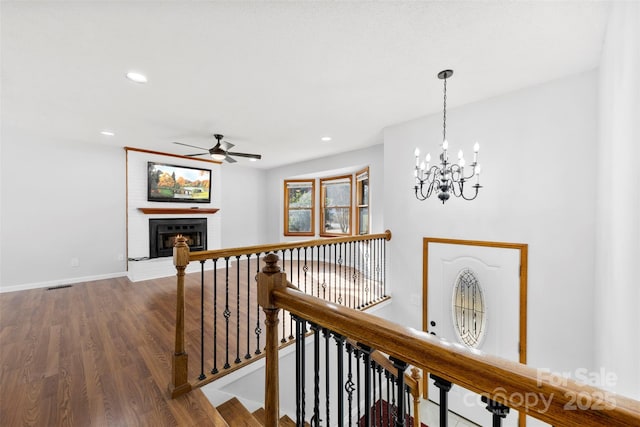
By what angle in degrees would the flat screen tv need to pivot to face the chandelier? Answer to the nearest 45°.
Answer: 0° — it already faces it

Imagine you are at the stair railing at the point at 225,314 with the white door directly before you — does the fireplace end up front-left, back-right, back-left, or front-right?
back-left

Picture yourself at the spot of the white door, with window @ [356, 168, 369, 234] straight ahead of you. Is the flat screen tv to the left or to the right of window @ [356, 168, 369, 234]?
left

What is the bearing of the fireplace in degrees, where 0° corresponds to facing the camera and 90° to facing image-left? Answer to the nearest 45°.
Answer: approximately 315°

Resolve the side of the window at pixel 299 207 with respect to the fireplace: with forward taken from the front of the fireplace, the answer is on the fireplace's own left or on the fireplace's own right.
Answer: on the fireplace's own left

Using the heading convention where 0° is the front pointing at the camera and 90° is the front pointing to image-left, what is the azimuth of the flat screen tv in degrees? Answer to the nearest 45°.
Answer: approximately 315°

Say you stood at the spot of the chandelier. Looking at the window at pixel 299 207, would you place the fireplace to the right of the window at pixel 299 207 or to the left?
left

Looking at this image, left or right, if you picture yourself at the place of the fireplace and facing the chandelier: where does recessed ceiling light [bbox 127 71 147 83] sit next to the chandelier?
right
